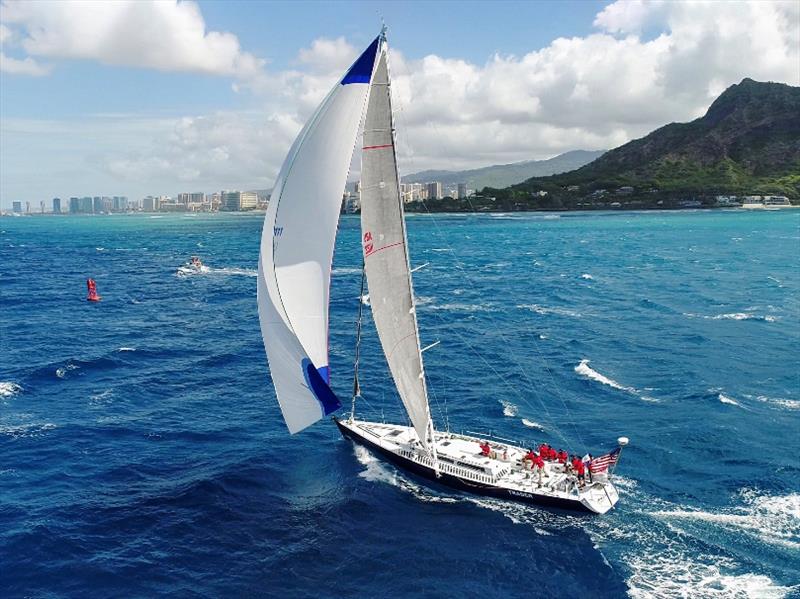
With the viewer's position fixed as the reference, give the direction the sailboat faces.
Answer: facing away from the viewer and to the left of the viewer
